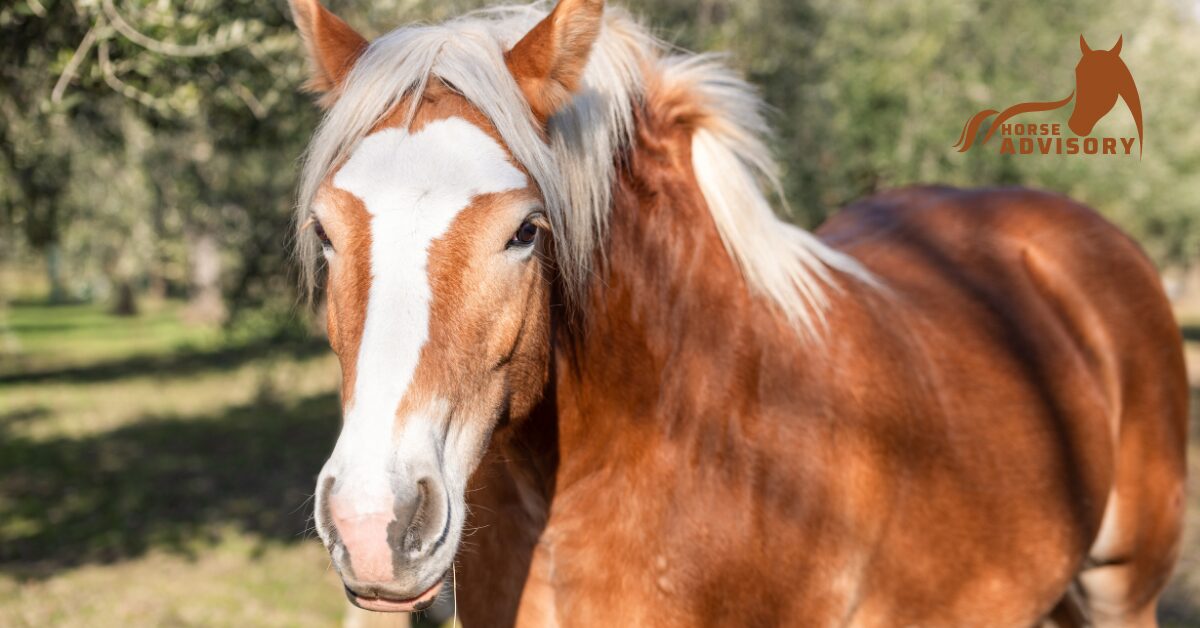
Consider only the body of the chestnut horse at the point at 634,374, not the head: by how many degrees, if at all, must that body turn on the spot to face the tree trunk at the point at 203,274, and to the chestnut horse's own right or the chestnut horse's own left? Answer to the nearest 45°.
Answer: approximately 90° to the chestnut horse's own right

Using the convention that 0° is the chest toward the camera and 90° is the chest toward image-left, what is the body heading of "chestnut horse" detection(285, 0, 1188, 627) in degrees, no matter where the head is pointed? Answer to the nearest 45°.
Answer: approximately 45°

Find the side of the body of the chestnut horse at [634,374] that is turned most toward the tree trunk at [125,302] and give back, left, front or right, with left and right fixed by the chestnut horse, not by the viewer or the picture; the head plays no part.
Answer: right

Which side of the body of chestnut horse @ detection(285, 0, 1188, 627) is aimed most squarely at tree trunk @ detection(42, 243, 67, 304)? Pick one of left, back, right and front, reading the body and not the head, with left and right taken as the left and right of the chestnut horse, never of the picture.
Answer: right

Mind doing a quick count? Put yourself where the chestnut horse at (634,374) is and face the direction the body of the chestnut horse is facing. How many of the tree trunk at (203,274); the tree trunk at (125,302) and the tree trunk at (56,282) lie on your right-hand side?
3
